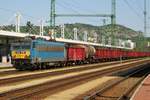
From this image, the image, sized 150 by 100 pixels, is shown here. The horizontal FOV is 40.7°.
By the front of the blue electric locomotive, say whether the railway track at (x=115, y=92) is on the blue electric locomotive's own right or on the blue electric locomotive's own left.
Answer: on the blue electric locomotive's own left

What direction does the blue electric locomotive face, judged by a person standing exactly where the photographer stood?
facing the viewer and to the left of the viewer
